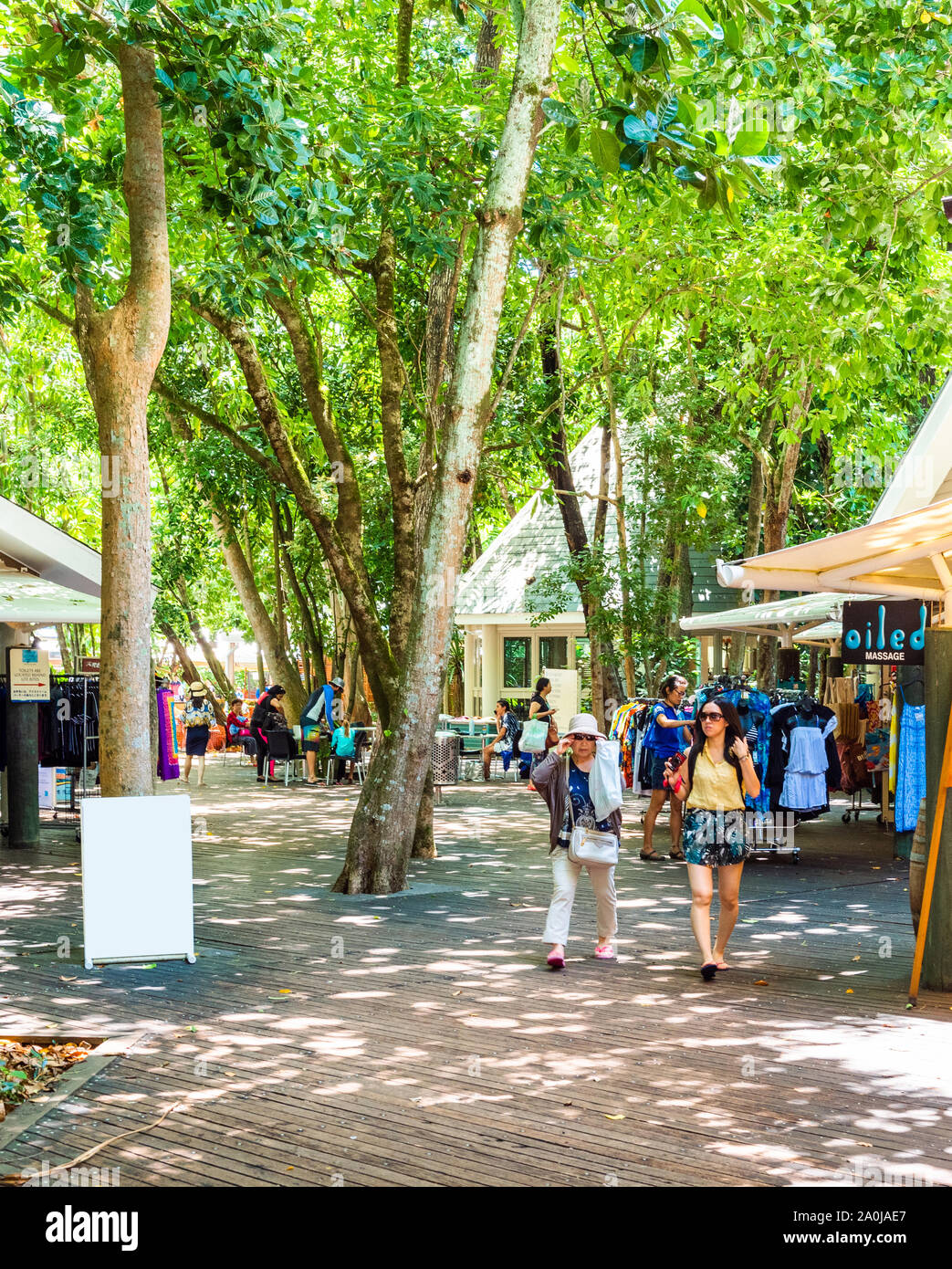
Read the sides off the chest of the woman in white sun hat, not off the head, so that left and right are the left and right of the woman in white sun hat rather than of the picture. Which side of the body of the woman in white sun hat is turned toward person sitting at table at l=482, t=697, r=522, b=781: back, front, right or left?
back

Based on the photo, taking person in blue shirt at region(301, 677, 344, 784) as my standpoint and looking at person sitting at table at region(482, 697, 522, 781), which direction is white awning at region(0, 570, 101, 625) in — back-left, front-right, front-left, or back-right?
back-right

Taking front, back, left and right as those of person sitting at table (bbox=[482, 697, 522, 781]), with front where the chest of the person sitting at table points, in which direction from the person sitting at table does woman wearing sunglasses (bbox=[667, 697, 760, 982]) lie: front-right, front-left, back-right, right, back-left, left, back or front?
left

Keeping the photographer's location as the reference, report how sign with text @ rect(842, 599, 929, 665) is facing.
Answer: facing the viewer

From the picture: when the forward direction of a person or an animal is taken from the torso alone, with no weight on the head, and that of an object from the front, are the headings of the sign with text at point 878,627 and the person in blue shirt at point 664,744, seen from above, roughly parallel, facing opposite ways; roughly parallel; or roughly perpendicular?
roughly perpendicular

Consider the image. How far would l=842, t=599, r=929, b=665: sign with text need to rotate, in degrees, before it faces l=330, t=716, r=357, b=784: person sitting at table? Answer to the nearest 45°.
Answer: approximately 135° to its right

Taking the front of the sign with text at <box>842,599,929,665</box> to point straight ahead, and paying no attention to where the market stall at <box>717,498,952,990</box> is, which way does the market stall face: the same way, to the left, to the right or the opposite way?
to the right

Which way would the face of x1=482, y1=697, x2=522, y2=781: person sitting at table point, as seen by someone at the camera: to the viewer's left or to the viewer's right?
to the viewer's left

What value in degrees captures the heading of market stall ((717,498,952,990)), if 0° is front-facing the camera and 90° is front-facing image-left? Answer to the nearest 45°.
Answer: approximately 90°

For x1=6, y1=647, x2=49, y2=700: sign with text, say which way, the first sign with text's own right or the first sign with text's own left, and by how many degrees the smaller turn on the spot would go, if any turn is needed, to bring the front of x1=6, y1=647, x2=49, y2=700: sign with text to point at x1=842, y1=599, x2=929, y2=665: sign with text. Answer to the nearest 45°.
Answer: approximately 45° to the first sign with text's own left

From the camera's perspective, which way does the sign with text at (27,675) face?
toward the camera

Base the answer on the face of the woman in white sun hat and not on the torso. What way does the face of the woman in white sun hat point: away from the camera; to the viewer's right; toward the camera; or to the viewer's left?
toward the camera

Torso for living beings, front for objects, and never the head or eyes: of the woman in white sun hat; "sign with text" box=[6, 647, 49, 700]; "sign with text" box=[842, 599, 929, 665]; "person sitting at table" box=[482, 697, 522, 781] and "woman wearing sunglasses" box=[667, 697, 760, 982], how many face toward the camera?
4

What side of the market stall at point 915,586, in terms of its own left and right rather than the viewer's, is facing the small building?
right

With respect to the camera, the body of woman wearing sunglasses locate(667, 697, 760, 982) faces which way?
toward the camera

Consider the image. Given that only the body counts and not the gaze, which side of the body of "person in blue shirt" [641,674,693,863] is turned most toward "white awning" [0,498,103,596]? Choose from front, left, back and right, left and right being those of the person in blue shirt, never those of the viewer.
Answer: back

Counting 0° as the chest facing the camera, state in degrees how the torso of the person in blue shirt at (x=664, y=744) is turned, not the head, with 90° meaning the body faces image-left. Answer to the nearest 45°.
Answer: approximately 270°
